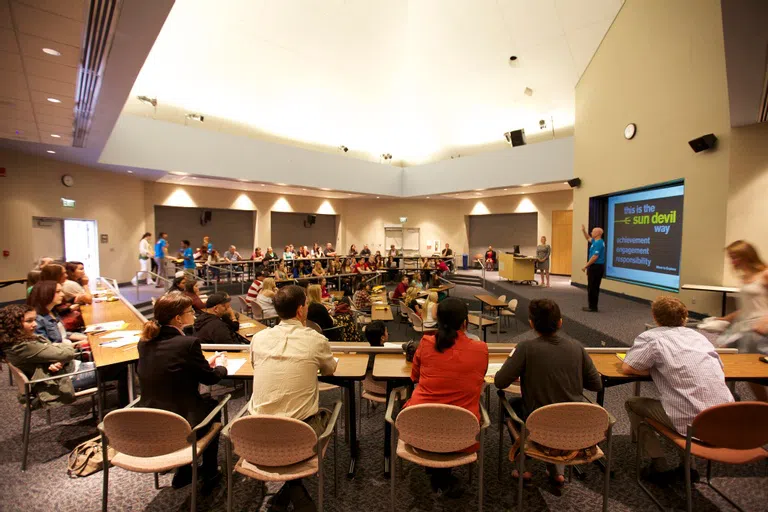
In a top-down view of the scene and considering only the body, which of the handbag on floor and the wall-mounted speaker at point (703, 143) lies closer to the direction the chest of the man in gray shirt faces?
the wall-mounted speaker

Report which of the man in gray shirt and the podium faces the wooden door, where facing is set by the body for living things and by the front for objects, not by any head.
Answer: the man in gray shirt

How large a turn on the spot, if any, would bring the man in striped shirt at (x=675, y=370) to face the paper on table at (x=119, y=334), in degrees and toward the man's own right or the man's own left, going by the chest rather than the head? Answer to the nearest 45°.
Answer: approximately 90° to the man's own left

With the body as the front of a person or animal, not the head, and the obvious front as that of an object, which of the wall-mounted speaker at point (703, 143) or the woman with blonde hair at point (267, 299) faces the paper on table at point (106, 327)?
the wall-mounted speaker

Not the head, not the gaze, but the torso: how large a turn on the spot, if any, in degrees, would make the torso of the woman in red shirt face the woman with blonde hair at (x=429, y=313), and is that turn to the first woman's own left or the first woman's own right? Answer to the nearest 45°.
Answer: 0° — they already face them

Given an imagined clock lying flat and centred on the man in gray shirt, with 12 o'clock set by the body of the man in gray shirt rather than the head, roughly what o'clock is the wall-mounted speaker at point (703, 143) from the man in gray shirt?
The wall-mounted speaker is roughly at 1 o'clock from the man in gray shirt.

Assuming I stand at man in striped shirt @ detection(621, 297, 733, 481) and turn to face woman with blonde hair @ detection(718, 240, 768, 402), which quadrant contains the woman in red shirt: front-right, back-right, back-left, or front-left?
back-left

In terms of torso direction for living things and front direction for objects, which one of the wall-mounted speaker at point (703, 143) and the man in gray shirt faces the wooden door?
the man in gray shirt

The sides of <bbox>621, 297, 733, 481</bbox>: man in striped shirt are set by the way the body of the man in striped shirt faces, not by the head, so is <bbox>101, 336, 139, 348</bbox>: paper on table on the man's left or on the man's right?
on the man's left

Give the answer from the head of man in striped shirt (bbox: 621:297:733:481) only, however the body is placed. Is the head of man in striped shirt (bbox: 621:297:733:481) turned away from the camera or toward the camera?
away from the camera

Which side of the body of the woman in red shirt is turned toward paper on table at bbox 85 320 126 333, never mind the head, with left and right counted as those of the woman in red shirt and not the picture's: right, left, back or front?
left

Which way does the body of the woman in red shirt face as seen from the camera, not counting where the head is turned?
away from the camera
